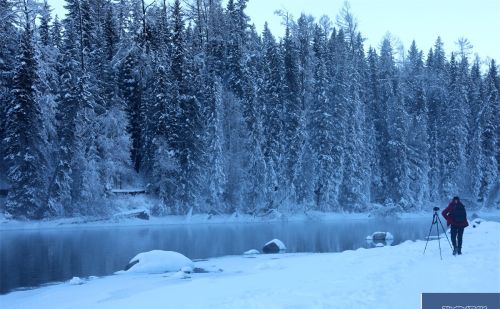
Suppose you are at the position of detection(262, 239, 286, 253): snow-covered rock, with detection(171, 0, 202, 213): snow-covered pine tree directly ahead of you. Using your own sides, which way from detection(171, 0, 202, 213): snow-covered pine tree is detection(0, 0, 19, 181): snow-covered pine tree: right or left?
left

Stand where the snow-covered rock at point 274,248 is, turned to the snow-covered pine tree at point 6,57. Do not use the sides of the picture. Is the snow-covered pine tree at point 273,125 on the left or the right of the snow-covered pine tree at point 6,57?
right
